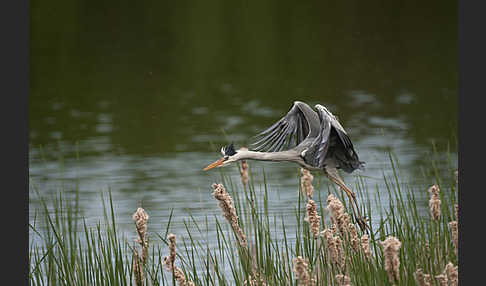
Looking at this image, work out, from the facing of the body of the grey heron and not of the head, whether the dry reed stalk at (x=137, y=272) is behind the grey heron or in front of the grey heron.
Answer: in front

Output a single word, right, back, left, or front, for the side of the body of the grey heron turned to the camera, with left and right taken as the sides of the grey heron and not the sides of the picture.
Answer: left
